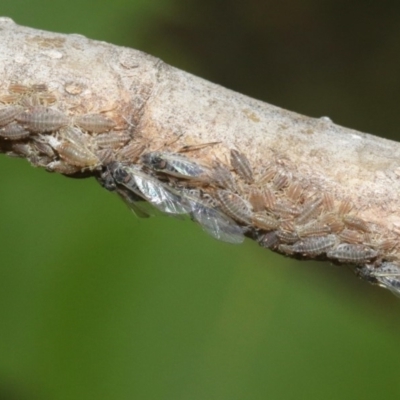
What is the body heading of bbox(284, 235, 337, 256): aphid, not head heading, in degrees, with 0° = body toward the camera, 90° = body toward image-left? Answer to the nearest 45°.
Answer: approximately 90°

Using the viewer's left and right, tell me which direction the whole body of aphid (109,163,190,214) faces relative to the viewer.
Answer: facing to the left of the viewer

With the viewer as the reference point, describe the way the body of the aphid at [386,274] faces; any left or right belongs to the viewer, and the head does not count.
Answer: facing to the left of the viewer

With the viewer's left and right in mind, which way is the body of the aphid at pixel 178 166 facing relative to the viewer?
facing to the left of the viewer
